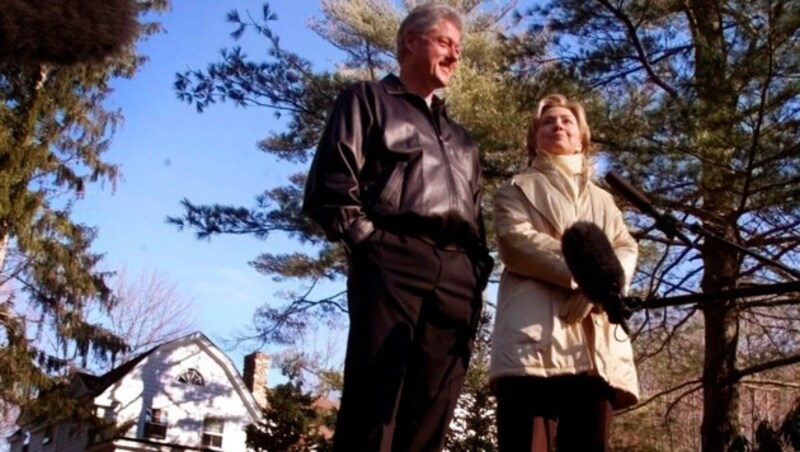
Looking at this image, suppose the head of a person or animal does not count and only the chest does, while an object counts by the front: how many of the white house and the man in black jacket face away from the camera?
0

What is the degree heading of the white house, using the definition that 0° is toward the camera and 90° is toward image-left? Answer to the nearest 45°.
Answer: approximately 0°

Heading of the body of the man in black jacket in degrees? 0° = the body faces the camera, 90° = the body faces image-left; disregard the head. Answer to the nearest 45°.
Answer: approximately 315°

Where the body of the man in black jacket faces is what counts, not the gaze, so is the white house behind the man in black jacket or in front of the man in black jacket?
behind

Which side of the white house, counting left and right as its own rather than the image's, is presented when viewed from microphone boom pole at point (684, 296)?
front

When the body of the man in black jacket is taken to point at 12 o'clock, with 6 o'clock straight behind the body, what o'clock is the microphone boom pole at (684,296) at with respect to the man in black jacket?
The microphone boom pole is roughly at 11 o'clock from the man in black jacket.

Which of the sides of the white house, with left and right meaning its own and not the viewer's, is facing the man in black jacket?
front
